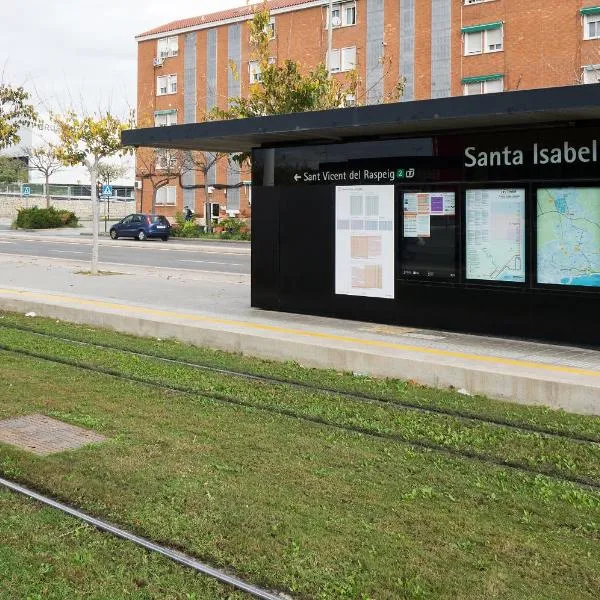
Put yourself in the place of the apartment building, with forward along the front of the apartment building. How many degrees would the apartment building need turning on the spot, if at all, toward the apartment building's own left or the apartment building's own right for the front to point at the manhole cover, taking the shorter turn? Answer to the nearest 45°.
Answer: approximately 45° to the apartment building's own left

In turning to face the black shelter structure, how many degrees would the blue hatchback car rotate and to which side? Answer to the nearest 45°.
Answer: approximately 135° to its left

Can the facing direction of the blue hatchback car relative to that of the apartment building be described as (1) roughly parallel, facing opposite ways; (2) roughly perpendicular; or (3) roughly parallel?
roughly perpendicular

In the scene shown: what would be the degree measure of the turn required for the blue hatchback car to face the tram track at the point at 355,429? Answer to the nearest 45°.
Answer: approximately 135° to its left

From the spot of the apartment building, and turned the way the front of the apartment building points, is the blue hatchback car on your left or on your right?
on your right

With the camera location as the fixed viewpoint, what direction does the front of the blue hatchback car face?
facing away from the viewer and to the left of the viewer

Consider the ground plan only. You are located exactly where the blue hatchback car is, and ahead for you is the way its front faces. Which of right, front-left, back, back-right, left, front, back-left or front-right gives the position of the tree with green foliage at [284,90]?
back-left
